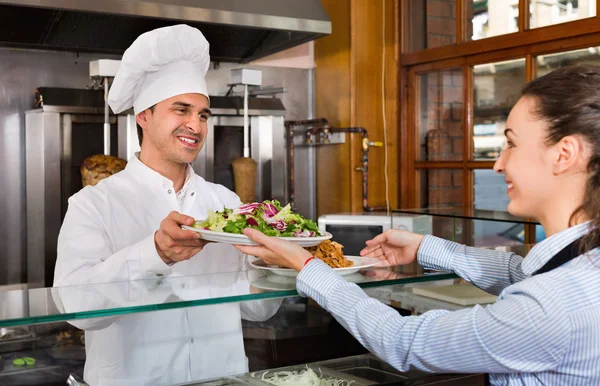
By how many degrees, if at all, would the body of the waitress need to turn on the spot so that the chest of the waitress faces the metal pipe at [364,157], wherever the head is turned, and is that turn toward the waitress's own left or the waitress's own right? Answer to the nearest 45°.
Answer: approximately 90° to the waitress's own right

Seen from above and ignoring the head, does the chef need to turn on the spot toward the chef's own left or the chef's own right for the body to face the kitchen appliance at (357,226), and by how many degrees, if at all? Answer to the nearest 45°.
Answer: approximately 90° to the chef's own left

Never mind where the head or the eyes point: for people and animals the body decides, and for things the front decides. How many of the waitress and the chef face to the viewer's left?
1

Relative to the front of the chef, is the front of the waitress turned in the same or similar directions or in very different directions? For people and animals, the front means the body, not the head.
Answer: very different directions

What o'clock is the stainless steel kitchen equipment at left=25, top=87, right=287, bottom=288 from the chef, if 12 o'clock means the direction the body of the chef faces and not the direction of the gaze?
The stainless steel kitchen equipment is roughly at 7 o'clock from the chef.

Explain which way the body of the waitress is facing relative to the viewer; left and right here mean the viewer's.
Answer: facing to the left of the viewer

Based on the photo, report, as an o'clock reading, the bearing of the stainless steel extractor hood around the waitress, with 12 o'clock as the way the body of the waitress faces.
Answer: The stainless steel extractor hood is roughly at 2 o'clock from the waitress.

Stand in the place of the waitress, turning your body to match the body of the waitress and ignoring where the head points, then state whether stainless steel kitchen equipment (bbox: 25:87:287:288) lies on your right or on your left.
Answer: on your right

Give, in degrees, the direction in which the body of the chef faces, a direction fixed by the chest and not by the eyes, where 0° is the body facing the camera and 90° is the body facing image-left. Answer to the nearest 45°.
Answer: approximately 315°

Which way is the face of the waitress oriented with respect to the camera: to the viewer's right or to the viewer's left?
to the viewer's left
